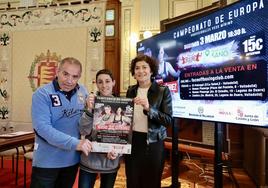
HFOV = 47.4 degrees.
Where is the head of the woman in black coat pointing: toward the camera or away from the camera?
toward the camera

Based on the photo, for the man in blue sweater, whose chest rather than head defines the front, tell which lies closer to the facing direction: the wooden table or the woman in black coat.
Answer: the woman in black coat

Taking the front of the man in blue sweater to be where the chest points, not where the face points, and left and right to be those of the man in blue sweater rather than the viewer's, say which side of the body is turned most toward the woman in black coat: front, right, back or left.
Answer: left

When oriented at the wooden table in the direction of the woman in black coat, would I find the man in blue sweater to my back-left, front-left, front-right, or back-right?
front-right

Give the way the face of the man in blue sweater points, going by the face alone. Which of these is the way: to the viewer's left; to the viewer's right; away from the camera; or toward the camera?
toward the camera
